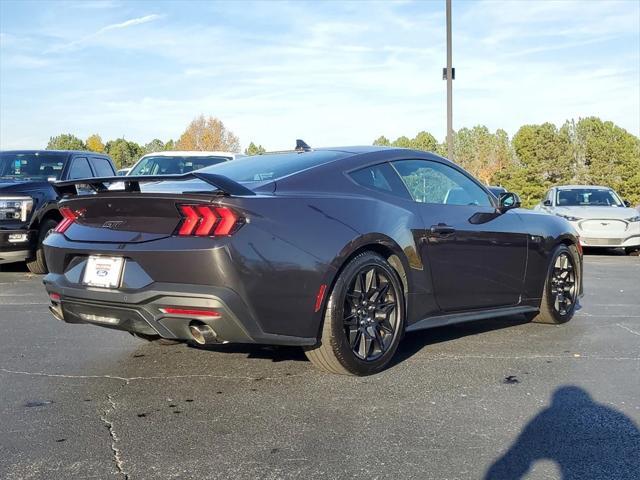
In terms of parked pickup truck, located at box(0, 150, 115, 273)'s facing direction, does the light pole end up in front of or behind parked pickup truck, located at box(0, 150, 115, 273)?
behind

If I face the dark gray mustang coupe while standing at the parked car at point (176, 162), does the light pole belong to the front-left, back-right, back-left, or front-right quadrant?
back-left

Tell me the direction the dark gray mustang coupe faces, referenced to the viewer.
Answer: facing away from the viewer and to the right of the viewer

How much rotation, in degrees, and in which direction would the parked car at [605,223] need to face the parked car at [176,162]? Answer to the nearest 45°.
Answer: approximately 45° to its right

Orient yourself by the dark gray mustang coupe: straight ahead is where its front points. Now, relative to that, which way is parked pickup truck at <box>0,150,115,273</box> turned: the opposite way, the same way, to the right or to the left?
the opposite way

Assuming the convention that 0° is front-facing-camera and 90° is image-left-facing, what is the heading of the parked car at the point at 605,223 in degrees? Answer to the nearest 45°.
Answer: approximately 0°

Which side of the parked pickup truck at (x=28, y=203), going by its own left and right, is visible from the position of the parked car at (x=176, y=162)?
left

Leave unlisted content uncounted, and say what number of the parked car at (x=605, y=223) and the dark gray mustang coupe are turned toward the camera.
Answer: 1

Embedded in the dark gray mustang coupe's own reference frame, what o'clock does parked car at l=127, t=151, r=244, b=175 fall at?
The parked car is roughly at 10 o'clock from the dark gray mustang coupe.

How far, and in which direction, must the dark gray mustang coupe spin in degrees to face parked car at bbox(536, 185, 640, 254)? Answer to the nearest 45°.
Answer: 0° — it already faces it

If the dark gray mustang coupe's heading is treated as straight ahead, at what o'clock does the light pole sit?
The light pole is roughly at 11 o'clock from the dark gray mustang coupe.

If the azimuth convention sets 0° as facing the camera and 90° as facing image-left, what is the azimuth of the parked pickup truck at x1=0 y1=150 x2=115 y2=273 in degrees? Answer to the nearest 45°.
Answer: approximately 45°
